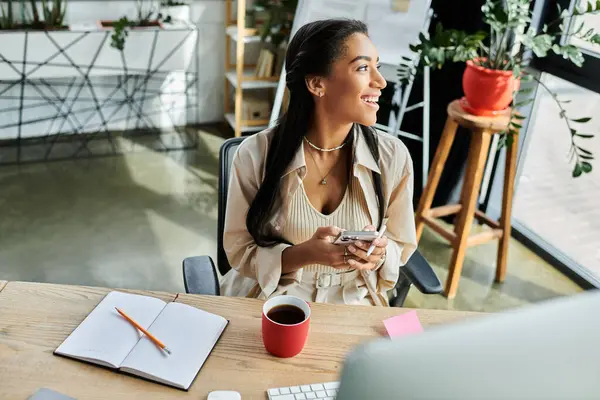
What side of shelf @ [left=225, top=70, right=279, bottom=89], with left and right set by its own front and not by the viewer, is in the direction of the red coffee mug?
front

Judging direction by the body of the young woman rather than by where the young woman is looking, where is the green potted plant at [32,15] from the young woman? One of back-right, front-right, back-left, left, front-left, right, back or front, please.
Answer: back-right

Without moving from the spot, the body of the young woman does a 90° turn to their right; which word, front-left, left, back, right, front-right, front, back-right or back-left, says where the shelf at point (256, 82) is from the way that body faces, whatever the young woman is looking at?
right

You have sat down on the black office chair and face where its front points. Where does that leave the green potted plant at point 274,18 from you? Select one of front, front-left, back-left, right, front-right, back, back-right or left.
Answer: back

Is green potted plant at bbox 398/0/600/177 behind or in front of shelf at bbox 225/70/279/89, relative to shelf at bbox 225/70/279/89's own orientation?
in front

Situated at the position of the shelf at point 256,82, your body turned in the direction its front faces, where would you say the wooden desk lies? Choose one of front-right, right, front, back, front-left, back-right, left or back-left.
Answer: front

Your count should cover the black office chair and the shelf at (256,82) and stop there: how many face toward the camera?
2

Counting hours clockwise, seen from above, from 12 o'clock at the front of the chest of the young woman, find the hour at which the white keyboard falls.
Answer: The white keyboard is roughly at 12 o'clock from the young woman.

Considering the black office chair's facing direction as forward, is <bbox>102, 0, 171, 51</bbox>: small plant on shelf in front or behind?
behind

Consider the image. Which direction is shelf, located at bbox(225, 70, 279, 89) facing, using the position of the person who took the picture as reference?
facing the viewer

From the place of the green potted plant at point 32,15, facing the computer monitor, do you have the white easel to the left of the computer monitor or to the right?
left

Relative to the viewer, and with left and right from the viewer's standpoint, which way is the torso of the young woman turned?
facing the viewer

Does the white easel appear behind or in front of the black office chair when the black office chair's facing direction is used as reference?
behind

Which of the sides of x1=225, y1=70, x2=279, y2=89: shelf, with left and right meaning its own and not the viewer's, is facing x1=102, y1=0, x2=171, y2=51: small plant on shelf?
right
